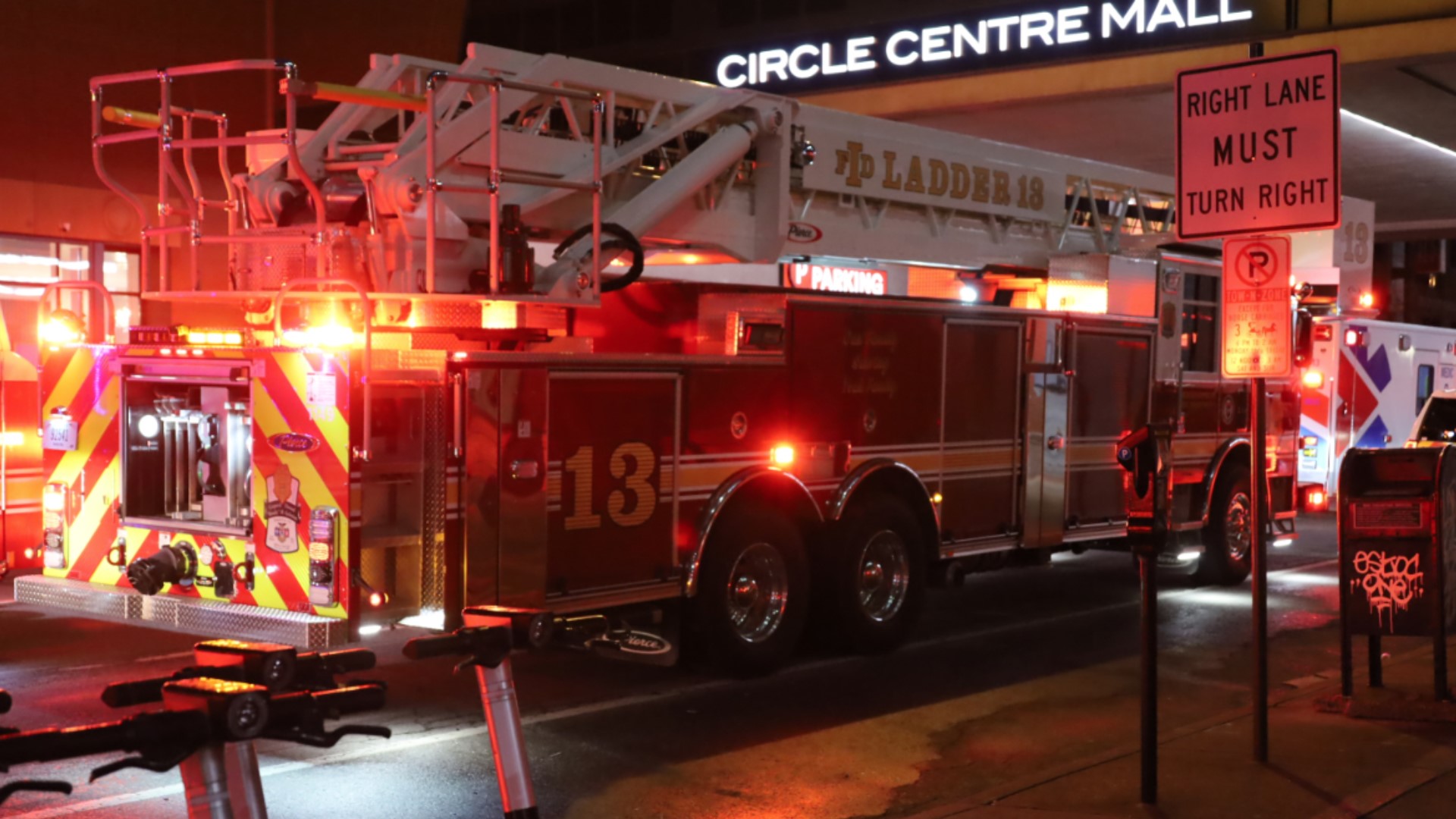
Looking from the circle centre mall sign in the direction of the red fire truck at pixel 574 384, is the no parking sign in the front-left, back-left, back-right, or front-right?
front-left

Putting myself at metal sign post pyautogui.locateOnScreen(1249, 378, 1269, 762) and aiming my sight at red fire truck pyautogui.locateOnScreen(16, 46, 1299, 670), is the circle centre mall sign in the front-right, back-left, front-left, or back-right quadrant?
front-right

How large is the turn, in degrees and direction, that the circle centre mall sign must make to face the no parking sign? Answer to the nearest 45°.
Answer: approximately 45° to its left

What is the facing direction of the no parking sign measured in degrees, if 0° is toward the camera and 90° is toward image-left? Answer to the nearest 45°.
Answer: approximately 0°

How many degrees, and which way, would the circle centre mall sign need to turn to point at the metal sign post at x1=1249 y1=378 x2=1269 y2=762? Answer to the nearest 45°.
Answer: approximately 45° to its left

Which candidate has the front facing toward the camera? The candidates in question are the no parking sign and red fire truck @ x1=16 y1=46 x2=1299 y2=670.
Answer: the no parking sign

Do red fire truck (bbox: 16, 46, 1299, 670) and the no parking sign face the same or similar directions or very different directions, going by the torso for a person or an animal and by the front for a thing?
very different directions

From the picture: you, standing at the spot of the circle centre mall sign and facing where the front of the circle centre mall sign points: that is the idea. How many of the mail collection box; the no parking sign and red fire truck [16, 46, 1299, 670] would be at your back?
0

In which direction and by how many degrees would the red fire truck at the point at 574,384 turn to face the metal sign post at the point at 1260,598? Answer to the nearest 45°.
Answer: approximately 90° to its right

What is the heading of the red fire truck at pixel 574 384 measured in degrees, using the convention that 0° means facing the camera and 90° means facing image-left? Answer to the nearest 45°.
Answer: approximately 225°

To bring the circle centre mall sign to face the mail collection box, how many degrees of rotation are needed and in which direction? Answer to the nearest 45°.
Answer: approximately 45° to its left

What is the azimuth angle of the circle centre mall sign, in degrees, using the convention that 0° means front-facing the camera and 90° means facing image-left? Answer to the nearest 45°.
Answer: approximately 45°

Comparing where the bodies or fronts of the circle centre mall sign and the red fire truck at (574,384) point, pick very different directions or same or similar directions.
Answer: very different directions

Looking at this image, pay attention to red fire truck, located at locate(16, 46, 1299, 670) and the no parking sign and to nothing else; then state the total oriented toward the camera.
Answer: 1

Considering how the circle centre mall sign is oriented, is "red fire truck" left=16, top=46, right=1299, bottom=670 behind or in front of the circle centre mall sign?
in front
